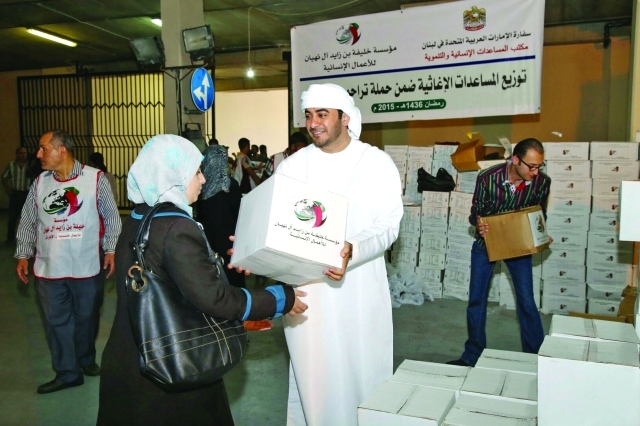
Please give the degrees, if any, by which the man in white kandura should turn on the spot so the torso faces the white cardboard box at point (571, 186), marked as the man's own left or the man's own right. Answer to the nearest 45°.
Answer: approximately 180°

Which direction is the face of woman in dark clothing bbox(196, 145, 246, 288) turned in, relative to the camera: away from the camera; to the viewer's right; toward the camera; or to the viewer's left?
away from the camera

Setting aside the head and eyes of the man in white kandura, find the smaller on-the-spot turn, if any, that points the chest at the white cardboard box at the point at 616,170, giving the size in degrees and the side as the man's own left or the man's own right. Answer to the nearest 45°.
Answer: approximately 180°

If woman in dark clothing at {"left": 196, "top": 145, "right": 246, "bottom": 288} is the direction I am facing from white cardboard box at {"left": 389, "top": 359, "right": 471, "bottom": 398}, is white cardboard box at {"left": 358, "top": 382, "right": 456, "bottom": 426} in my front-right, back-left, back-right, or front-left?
back-left

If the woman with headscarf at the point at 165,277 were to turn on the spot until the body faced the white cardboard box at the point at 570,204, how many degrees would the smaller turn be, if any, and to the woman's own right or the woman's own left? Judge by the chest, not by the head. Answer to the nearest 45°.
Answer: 0° — they already face it

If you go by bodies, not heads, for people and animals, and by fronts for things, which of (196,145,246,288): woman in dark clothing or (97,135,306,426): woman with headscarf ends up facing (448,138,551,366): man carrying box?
the woman with headscarf

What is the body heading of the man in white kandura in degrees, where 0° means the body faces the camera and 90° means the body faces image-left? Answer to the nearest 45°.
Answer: approximately 45°

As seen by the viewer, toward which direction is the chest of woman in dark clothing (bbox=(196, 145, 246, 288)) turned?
away from the camera

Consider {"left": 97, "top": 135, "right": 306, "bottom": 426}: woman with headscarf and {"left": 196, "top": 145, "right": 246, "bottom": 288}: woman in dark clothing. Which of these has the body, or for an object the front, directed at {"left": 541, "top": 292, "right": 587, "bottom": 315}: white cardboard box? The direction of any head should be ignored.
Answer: the woman with headscarf

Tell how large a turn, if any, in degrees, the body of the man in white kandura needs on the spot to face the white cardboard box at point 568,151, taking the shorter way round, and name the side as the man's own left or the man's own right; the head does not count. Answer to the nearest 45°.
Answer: approximately 180°

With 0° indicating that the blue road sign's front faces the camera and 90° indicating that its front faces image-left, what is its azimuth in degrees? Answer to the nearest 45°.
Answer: approximately 315°

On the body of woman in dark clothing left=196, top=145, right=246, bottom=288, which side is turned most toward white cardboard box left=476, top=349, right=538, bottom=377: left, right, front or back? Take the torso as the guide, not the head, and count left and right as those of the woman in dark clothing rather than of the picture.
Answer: back
